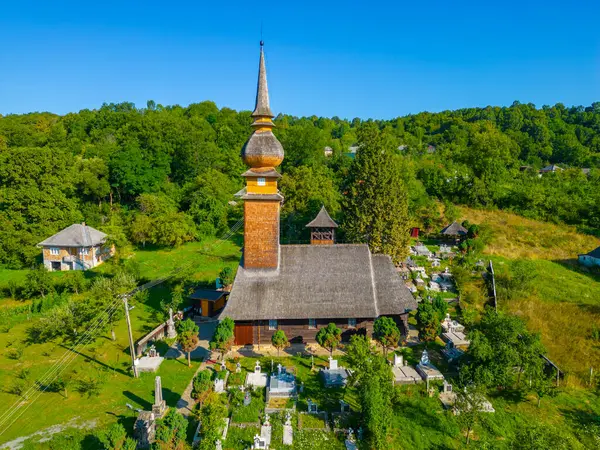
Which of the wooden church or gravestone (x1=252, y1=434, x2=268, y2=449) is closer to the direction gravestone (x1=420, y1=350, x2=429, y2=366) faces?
the gravestone

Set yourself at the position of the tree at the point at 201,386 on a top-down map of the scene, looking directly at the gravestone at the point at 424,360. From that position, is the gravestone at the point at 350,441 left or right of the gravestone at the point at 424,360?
right

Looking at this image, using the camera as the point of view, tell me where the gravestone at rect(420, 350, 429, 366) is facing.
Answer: facing the viewer

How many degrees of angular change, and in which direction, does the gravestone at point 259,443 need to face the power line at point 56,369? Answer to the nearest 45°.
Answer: approximately 135° to its right

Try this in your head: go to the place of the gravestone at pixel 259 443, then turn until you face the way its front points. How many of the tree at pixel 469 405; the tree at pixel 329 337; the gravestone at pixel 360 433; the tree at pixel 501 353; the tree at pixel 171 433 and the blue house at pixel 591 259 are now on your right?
1

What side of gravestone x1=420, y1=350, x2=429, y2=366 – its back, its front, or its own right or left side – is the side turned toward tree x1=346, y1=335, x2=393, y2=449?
front

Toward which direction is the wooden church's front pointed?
to the viewer's left

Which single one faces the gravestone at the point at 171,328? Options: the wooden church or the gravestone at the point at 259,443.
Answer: the wooden church

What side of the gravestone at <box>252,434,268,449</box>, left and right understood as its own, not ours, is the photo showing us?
front

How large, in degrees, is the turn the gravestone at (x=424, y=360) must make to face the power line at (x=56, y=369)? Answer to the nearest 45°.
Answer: approximately 90° to its right

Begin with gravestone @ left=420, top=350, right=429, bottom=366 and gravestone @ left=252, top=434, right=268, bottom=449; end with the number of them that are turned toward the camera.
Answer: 2

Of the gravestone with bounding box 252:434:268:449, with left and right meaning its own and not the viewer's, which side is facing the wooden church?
back

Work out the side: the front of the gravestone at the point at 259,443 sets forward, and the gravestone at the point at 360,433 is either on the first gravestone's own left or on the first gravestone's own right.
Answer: on the first gravestone's own left

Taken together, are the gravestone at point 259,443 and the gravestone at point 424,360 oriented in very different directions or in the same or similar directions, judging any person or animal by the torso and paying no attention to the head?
same or similar directions
